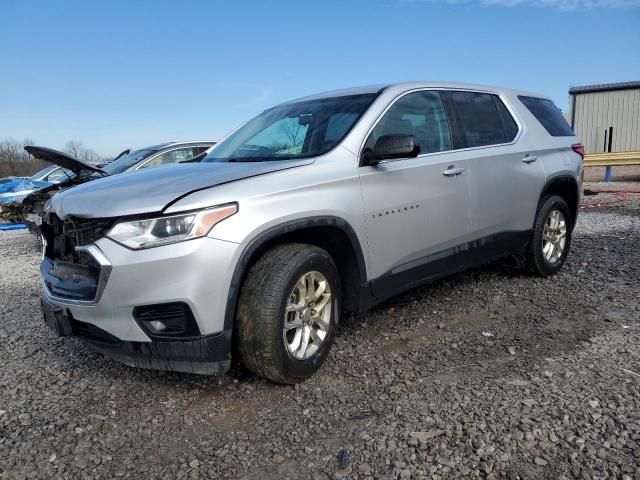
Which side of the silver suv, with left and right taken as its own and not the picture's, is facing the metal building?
back

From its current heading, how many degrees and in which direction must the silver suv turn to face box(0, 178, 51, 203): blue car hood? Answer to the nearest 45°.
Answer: approximately 90° to its right

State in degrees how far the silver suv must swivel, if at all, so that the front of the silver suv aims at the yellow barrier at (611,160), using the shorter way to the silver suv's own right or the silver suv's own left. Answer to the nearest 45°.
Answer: approximately 180°

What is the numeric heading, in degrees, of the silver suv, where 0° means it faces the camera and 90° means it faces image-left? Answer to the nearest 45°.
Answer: approximately 45°

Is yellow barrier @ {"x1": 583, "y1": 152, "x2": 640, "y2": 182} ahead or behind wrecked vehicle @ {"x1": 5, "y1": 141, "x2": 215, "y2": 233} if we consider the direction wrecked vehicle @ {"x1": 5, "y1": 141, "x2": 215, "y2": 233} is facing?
behind

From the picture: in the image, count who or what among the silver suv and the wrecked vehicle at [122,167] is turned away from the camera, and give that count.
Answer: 0
